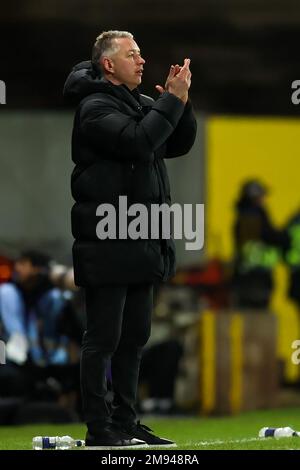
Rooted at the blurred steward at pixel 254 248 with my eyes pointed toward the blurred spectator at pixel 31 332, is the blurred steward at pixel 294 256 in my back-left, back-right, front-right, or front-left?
back-left

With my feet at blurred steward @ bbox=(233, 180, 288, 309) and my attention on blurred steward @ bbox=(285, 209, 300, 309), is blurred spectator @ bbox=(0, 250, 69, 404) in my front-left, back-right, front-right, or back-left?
back-right
